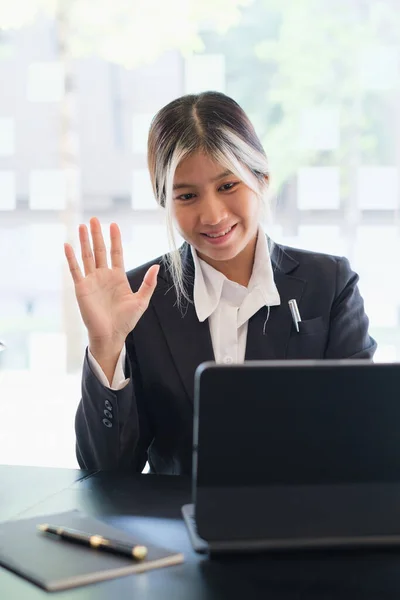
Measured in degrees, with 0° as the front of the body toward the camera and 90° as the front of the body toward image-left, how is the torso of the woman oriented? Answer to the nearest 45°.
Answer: approximately 0°

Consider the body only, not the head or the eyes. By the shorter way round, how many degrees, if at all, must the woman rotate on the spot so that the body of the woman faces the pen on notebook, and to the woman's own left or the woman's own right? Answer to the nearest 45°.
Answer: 0° — they already face it

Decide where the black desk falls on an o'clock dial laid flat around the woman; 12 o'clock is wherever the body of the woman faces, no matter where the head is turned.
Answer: The black desk is roughly at 12 o'clock from the woman.
